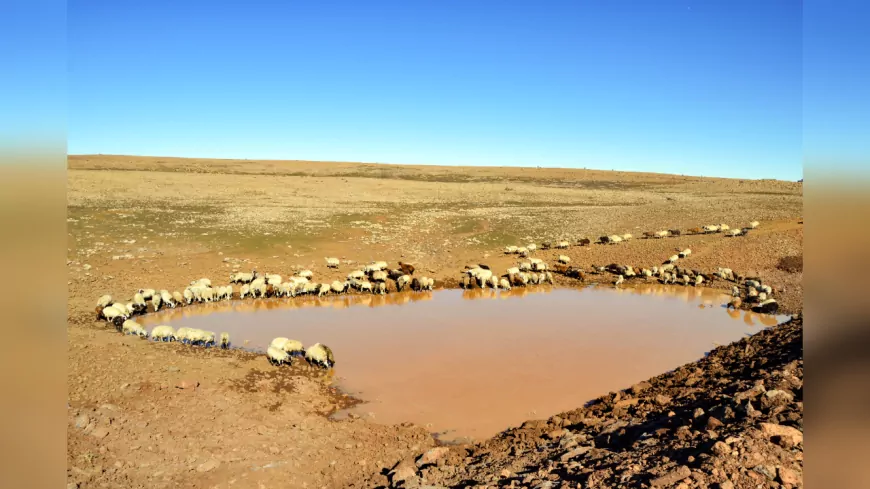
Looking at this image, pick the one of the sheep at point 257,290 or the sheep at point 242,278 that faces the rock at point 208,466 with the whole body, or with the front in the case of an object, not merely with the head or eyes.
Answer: the sheep at point 257,290

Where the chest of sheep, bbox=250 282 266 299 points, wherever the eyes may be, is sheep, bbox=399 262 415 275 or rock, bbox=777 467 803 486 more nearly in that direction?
the rock

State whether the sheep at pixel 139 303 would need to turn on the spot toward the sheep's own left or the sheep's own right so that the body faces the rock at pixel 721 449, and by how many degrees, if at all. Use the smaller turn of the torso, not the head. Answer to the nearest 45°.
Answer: approximately 45° to the sheep's own right

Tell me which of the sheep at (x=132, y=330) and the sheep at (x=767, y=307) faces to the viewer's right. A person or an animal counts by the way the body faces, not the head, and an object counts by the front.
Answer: the sheep at (x=132, y=330)

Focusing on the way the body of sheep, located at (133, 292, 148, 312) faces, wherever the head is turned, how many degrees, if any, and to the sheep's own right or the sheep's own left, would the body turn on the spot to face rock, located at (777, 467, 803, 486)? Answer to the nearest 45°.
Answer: approximately 45° to the sheep's own right

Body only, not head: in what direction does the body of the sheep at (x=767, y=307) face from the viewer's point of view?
to the viewer's left

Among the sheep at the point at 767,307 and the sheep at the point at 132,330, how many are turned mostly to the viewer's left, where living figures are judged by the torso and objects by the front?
1

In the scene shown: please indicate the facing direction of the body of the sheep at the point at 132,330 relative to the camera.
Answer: to the viewer's right

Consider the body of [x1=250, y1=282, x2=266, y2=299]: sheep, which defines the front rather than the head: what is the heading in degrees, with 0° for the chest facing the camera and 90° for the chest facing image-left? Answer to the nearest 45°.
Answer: approximately 0°
